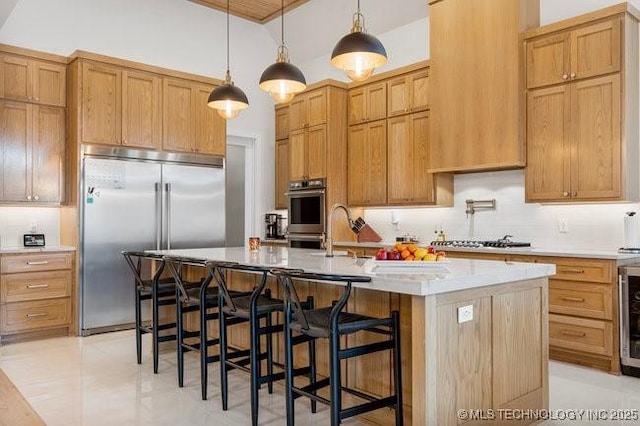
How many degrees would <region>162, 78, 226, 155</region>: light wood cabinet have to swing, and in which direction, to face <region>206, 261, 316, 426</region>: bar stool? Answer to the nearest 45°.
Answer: approximately 45° to its right

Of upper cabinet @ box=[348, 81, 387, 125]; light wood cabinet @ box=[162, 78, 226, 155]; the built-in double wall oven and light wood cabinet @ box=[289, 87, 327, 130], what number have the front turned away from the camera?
0

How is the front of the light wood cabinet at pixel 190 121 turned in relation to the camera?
facing the viewer and to the right of the viewer

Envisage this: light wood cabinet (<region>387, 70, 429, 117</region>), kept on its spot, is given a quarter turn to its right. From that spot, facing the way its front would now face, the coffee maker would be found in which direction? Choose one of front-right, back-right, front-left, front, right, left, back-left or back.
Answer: front

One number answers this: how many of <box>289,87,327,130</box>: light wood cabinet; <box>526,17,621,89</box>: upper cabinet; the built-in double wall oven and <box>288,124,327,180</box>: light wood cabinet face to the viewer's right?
0

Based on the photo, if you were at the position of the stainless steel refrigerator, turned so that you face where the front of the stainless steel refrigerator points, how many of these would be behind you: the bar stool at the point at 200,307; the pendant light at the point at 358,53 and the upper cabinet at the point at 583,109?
0

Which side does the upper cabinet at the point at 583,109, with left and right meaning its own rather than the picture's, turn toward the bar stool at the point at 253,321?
front

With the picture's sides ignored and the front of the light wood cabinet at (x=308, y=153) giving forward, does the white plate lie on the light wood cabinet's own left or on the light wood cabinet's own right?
on the light wood cabinet's own left

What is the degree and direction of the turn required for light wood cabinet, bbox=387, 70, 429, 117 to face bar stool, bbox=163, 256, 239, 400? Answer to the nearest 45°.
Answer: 0° — it already faces it

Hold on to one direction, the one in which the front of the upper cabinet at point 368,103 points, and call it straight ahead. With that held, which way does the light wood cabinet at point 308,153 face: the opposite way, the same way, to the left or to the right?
the same way

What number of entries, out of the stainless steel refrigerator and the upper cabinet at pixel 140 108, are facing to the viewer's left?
0

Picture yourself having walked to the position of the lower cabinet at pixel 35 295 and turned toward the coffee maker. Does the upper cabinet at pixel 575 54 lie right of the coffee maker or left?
right

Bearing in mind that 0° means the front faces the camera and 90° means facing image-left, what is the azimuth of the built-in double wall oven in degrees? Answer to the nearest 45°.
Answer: approximately 45°

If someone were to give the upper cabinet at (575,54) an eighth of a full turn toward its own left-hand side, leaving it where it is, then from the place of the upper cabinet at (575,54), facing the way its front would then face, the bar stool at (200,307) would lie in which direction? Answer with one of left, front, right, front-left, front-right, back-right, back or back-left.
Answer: front-right

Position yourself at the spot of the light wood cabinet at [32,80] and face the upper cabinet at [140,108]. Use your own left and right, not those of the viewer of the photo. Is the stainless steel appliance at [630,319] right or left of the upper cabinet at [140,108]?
right

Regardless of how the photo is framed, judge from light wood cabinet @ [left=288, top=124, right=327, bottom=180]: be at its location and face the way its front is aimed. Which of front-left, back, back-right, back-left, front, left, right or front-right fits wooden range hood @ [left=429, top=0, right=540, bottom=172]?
left

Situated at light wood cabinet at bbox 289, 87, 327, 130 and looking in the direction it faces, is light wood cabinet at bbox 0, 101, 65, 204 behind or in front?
in front

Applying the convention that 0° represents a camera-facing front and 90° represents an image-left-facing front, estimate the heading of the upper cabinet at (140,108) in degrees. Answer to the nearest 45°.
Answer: approximately 315°

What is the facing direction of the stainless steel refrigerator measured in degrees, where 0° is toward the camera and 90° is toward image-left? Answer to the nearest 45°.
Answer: approximately 315°

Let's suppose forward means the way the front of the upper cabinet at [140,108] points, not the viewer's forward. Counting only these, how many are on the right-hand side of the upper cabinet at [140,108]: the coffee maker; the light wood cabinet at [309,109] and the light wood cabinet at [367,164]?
0
